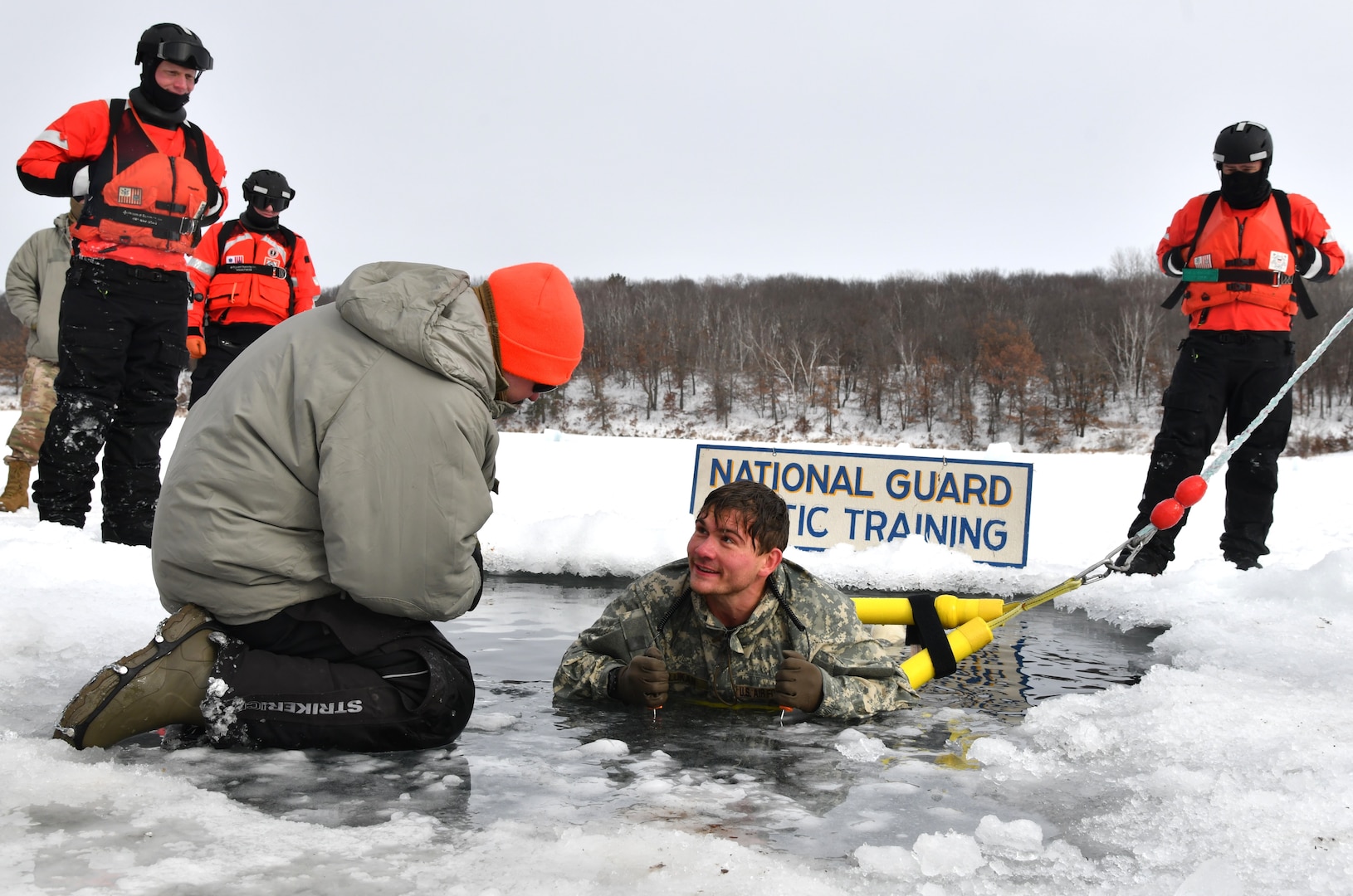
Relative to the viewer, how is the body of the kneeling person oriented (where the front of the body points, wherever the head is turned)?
to the viewer's right

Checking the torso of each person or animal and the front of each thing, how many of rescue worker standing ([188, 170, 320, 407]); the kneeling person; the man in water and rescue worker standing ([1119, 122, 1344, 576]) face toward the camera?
3

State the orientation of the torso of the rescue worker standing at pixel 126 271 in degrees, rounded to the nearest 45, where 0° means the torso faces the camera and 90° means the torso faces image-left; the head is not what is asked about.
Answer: approximately 315°

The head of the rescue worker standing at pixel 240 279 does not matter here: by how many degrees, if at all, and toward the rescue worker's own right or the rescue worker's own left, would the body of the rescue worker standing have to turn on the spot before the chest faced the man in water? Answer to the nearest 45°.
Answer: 0° — they already face them

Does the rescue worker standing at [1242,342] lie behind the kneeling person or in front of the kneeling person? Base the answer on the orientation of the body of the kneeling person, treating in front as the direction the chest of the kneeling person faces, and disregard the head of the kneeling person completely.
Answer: in front

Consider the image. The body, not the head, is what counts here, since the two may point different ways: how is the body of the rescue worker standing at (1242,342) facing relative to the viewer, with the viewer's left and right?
facing the viewer

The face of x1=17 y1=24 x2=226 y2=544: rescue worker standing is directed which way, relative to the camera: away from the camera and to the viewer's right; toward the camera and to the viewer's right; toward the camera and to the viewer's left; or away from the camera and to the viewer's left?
toward the camera and to the viewer's right

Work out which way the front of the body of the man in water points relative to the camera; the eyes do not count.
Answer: toward the camera

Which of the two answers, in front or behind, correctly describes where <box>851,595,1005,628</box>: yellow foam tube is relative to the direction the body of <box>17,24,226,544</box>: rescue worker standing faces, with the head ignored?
in front

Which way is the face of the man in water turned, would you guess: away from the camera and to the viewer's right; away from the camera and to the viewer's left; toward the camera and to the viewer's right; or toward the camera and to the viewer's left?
toward the camera and to the viewer's left

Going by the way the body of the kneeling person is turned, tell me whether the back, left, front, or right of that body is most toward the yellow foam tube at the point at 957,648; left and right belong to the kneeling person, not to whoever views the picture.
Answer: front

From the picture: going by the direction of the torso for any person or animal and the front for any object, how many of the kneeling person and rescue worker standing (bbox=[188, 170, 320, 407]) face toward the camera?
1

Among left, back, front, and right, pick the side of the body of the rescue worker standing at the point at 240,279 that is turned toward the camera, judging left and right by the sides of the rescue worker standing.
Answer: front

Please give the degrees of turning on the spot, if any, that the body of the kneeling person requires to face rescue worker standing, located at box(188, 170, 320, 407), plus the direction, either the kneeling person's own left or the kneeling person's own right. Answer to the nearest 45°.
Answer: approximately 90° to the kneeling person's own left

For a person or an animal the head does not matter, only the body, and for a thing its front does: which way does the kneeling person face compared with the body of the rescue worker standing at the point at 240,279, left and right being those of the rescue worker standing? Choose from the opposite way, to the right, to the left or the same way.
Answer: to the left
